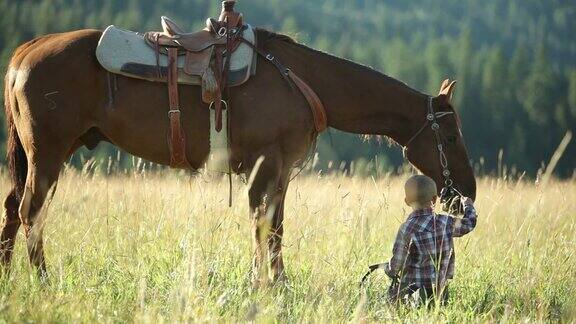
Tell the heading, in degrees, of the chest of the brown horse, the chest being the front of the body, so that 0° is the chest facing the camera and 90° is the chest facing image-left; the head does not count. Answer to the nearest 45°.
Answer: approximately 270°

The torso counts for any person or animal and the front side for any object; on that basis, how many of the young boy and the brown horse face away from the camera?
1

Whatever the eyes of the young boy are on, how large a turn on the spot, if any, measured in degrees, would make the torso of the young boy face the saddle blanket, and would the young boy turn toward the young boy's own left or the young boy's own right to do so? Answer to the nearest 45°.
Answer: approximately 90° to the young boy's own left

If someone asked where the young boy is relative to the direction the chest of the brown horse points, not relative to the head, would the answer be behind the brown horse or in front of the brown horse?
in front

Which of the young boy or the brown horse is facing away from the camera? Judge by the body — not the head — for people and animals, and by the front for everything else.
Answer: the young boy

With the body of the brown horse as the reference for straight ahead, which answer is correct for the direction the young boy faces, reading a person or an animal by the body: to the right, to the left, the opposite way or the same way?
to the left

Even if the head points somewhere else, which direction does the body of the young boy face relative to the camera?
away from the camera
